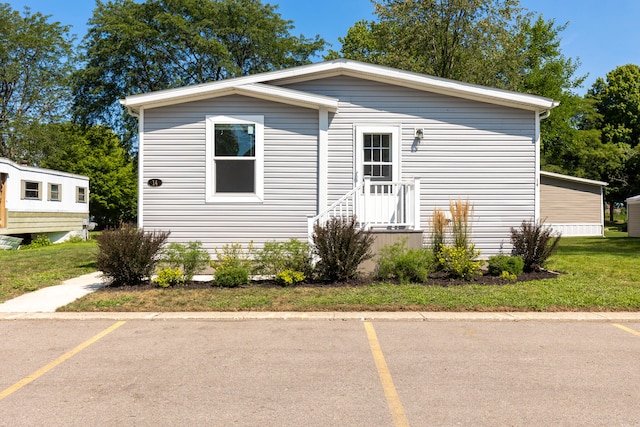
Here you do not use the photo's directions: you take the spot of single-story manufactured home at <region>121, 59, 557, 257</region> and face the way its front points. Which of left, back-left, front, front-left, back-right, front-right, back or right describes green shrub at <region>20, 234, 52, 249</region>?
back-right

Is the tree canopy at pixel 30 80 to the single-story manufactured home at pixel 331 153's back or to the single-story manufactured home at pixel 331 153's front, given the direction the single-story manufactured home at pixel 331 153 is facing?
to the back

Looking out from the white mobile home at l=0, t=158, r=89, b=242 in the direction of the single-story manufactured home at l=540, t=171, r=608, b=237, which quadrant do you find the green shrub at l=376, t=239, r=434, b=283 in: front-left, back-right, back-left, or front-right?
front-right

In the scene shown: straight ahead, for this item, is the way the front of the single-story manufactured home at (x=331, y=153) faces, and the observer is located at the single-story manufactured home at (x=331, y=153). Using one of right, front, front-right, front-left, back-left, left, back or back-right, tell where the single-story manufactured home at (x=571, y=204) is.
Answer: back-left

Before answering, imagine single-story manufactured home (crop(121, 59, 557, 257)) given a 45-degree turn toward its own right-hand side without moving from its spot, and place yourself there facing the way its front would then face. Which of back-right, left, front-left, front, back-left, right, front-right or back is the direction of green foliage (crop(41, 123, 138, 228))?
right

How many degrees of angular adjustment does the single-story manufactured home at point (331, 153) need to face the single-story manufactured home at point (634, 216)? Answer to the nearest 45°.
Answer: approximately 135° to its left

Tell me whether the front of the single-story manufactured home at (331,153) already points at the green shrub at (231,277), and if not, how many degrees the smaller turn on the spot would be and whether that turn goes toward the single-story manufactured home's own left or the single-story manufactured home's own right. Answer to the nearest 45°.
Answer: approximately 45° to the single-story manufactured home's own right

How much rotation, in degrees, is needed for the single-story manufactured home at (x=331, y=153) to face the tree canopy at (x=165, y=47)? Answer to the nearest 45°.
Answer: approximately 135° to its right

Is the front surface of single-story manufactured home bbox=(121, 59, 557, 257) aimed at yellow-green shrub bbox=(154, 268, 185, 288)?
no

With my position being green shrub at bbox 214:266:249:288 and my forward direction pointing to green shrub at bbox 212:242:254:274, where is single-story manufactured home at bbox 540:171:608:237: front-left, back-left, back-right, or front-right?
front-right

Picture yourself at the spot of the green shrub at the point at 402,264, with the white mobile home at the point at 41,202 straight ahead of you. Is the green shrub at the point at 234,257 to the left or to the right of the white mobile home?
left

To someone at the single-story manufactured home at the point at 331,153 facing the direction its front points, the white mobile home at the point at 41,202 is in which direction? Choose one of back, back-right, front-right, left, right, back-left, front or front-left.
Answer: back-right

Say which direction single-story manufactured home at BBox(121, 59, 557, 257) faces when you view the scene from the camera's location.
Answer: facing the viewer
